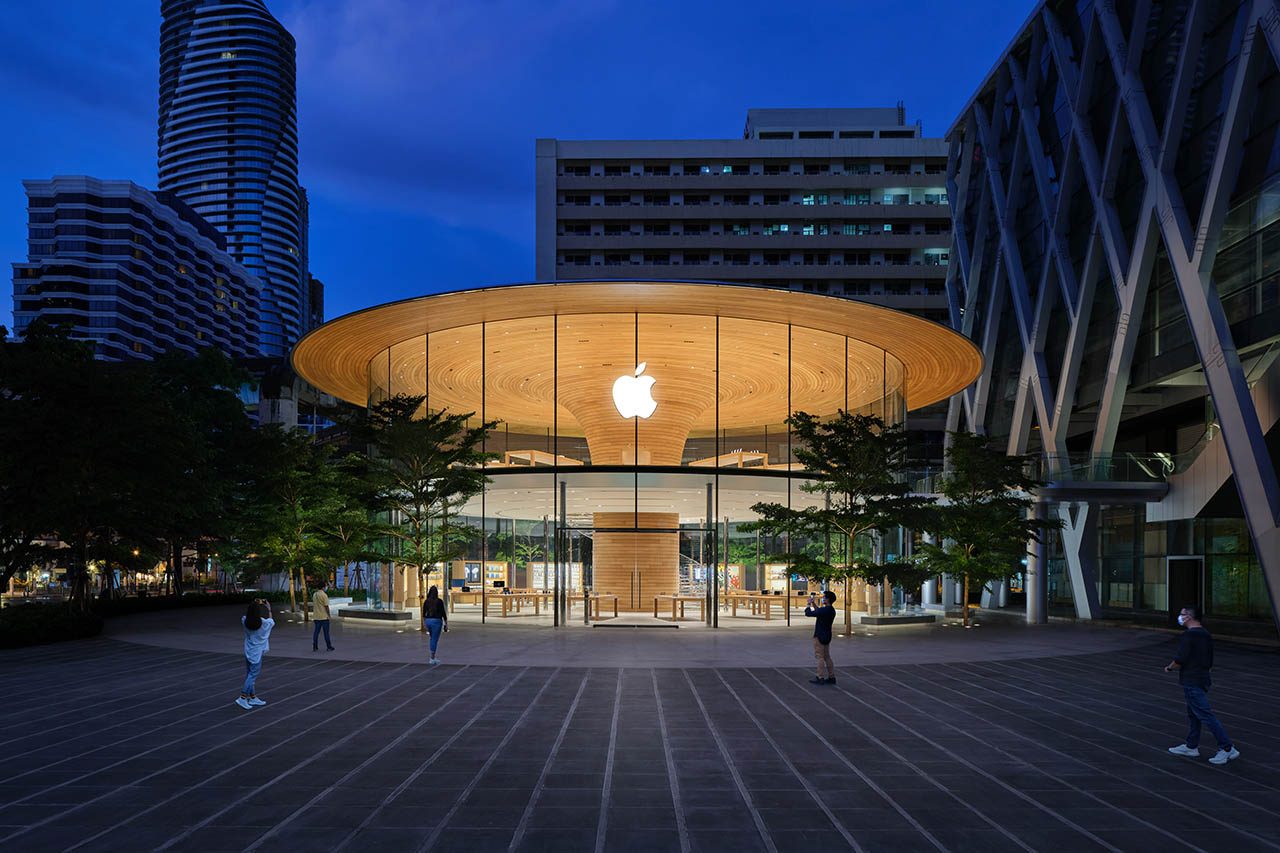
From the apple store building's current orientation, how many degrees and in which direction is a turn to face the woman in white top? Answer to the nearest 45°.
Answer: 0° — it already faces them

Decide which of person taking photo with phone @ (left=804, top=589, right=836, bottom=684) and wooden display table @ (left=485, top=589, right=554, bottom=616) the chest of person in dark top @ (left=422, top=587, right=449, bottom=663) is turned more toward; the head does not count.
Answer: the wooden display table

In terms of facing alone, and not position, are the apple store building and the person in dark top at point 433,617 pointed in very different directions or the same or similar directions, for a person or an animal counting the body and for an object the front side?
very different directions

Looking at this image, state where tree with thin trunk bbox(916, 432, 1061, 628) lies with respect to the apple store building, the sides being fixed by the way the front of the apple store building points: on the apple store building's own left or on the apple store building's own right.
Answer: on the apple store building's own left

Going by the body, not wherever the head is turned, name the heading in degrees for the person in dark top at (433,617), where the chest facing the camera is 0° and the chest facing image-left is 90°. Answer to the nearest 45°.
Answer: approximately 180°

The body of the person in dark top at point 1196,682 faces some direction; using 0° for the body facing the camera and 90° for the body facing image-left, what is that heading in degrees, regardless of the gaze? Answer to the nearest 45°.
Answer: approximately 90°
